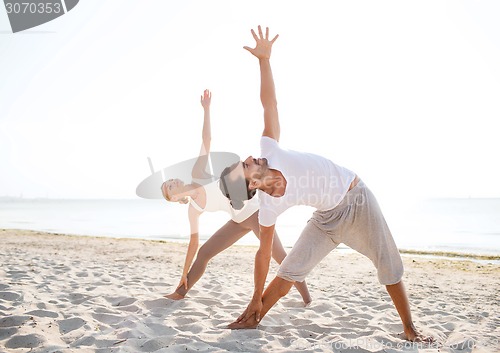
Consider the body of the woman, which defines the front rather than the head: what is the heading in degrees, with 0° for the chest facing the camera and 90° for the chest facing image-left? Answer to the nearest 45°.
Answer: approximately 0°

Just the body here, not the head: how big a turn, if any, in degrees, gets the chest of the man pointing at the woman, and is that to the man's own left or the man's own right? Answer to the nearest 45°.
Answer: approximately 135° to the man's own right

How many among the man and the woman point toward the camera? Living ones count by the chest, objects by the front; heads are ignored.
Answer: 2

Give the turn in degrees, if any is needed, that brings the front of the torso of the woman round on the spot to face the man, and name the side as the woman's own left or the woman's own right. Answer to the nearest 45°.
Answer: approximately 45° to the woman's own left

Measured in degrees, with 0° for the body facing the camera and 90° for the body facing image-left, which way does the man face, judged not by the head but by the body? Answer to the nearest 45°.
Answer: approximately 0°
